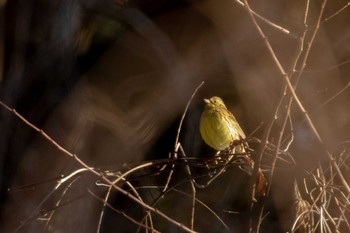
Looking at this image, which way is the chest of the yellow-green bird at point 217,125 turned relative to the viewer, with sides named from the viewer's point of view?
facing the viewer and to the left of the viewer
